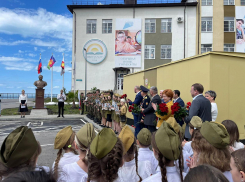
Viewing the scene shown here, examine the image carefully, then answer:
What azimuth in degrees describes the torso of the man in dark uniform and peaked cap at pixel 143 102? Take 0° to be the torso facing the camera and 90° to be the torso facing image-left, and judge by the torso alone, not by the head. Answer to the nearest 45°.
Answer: approximately 90°

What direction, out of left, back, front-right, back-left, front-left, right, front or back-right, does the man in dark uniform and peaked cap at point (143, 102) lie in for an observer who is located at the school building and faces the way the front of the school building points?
front

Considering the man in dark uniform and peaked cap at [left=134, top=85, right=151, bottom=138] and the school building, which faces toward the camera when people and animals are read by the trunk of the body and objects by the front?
the school building

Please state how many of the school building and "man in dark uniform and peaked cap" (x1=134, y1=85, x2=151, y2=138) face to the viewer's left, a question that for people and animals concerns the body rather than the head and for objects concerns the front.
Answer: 1

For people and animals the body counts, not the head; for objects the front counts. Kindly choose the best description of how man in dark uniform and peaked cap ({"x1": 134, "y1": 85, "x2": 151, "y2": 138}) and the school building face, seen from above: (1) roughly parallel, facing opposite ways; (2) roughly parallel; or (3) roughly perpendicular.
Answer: roughly perpendicular

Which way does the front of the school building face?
toward the camera

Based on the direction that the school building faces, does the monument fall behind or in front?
in front

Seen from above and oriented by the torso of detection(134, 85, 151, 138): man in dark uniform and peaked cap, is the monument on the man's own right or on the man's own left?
on the man's own right

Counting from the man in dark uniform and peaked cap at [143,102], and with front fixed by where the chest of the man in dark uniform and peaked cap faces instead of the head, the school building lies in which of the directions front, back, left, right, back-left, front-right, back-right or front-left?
right
